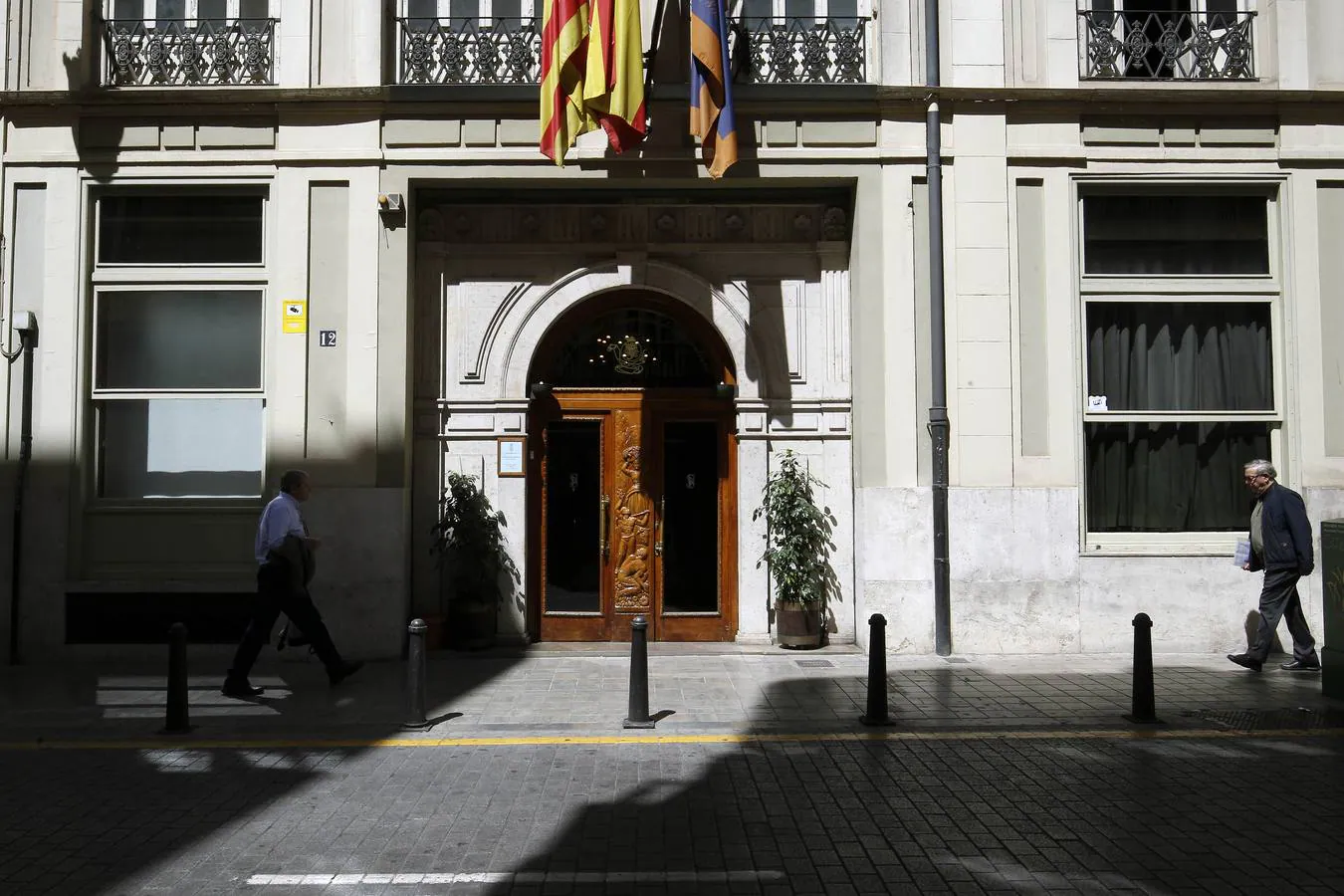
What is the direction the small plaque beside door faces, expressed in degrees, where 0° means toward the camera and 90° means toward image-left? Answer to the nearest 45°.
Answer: approximately 0°

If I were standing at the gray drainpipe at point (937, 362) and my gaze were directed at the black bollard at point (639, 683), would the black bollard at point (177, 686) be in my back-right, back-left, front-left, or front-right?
front-right

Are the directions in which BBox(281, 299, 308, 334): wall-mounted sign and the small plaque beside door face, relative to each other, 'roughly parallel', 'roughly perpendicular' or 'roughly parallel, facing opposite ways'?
roughly parallel

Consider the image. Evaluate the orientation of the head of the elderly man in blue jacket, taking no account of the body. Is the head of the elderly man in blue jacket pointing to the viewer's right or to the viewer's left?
to the viewer's left

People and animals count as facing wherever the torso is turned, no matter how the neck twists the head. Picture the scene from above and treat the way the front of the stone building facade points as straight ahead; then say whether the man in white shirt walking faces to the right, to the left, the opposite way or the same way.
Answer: to the left

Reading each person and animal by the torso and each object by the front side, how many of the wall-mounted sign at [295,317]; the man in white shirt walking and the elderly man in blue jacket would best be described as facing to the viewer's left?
1

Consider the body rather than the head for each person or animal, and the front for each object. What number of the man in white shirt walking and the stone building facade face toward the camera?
1

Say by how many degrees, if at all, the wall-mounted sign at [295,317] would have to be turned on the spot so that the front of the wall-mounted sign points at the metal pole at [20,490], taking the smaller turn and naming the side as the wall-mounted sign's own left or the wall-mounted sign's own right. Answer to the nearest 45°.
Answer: approximately 90° to the wall-mounted sign's own right

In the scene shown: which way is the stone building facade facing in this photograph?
toward the camera

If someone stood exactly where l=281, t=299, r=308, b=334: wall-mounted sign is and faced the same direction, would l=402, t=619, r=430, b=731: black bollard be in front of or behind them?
in front

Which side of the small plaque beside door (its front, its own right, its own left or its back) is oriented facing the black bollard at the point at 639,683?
front

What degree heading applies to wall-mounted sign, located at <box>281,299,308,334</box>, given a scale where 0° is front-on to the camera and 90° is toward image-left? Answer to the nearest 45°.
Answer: approximately 0°

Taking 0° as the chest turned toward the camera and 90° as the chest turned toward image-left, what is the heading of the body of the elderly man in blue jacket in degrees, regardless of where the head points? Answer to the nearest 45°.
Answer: approximately 90°

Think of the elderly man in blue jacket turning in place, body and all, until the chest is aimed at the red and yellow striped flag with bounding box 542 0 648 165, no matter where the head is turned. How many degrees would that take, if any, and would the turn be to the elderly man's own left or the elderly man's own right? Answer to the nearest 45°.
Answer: approximately 45° to the elderly man's own left
